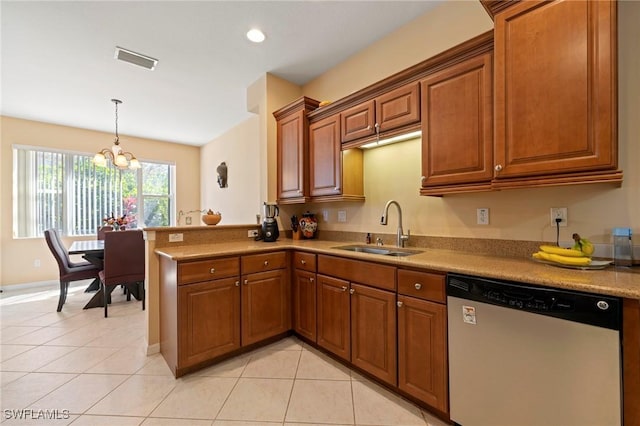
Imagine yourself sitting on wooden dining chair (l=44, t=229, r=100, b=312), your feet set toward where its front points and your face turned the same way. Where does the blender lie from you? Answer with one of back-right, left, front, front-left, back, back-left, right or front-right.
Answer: front-right

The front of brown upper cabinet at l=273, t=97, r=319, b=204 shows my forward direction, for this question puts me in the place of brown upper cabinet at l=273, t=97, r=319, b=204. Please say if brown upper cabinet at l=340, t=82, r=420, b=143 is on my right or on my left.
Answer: on my left

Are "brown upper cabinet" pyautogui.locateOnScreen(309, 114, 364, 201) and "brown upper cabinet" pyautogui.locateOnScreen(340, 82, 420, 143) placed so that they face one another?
no

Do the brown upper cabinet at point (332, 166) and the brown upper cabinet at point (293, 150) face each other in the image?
no

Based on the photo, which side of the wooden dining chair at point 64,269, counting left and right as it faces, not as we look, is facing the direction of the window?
left

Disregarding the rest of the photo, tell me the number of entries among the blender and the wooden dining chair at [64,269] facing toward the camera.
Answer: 1

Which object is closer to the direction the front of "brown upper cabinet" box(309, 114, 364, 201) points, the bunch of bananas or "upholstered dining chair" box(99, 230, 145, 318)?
the upholstered dining chair

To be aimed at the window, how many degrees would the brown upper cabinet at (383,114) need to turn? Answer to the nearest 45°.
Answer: approximately 45° to its right

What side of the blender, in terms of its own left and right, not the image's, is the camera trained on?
front

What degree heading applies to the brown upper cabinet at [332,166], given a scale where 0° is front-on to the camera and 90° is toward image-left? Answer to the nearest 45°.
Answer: approximately 45°

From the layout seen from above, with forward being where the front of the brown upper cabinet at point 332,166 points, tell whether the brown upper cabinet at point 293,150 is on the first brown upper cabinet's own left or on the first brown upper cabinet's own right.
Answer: on the first brown upper cabinet's own right

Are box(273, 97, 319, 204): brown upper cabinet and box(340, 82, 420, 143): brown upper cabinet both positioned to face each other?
no

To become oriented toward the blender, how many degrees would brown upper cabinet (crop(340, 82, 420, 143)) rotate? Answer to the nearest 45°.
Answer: approximately 45° to its right

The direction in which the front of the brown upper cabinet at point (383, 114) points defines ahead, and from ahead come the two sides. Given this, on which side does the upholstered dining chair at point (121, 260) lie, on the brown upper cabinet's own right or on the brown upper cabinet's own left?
on the brown upper cabinet's own right

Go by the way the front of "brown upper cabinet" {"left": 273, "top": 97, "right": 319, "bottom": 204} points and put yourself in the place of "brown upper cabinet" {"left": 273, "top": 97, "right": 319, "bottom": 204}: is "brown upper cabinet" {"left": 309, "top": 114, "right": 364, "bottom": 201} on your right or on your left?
on your left

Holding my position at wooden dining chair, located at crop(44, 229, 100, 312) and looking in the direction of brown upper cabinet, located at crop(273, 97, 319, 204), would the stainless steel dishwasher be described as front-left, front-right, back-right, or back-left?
front-right

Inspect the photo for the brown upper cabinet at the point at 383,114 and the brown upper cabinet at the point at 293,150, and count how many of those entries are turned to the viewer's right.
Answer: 0

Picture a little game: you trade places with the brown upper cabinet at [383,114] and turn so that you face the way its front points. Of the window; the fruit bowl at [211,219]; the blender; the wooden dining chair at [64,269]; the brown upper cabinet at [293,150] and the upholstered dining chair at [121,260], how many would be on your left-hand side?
0

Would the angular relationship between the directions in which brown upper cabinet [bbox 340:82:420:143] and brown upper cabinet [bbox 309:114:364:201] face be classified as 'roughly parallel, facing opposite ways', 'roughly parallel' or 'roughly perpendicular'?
roughly parallel
